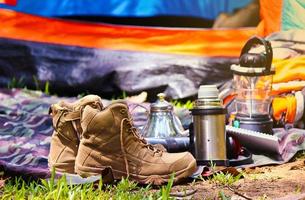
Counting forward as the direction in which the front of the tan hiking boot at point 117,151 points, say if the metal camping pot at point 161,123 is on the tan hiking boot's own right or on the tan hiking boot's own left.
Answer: on the tan hiking boot's own left

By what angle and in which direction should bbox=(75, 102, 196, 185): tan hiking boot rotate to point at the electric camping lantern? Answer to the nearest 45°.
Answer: approximately 45° to its left

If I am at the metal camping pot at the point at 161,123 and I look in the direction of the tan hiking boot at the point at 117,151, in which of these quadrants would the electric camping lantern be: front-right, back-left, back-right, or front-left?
back-left

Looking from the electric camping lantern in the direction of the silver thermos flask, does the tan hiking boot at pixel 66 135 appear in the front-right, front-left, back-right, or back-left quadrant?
front-right

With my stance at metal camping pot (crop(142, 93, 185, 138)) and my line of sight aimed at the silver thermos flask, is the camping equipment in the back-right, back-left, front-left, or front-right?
front-left

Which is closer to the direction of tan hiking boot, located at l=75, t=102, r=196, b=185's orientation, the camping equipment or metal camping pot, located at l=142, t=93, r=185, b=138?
the camping equipment

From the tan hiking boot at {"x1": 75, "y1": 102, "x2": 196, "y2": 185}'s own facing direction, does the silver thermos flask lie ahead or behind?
ahead

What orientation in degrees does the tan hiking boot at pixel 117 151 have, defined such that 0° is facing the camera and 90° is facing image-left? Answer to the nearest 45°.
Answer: approximately 270°

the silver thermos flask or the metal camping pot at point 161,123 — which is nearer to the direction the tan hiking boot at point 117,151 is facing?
the silver thermos flask
